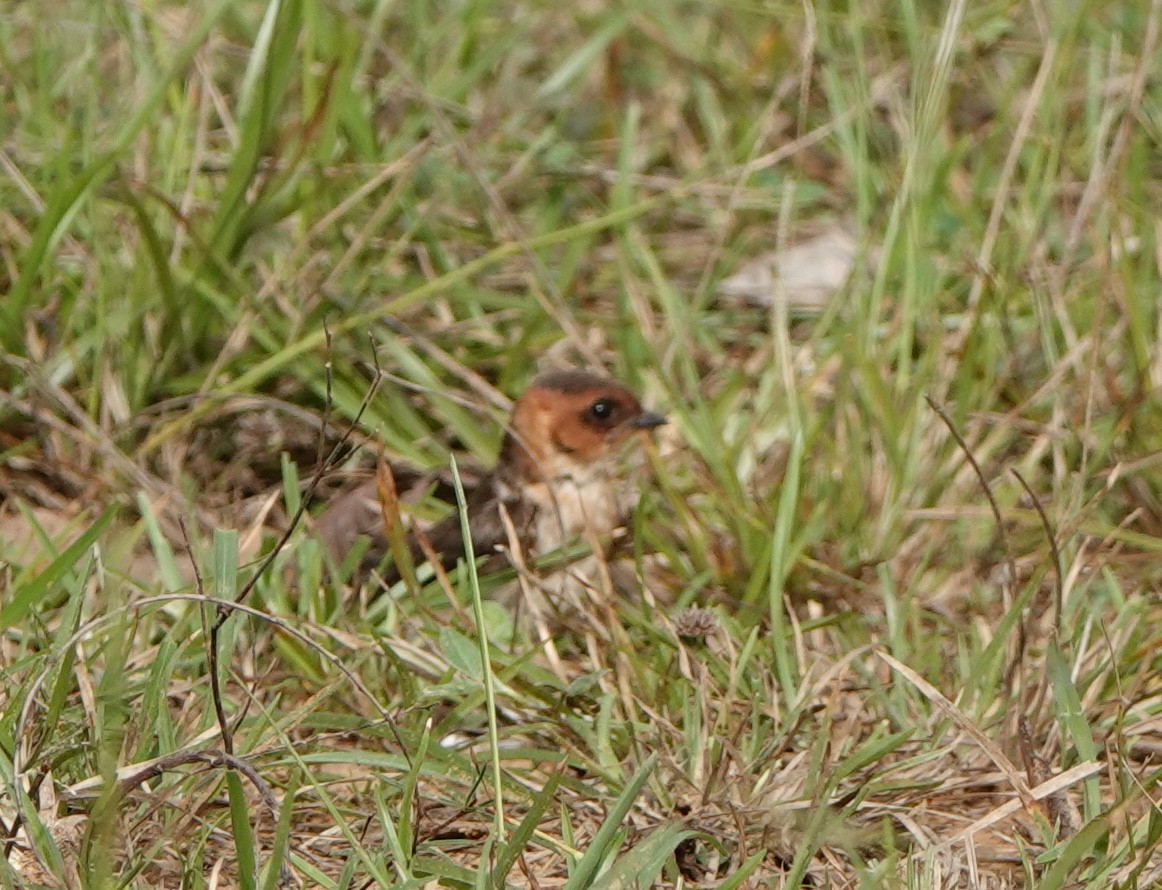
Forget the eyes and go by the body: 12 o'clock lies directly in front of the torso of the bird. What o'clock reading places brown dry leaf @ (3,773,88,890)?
The brown dry leaf is roughly at 4 o'clock from the bird.

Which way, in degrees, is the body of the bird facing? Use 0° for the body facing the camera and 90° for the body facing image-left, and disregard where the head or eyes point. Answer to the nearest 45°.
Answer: approximately 270°
